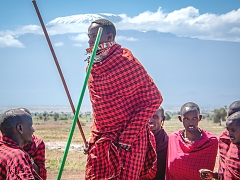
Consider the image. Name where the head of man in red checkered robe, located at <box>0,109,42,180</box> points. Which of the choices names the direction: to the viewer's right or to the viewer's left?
to the viewer's right

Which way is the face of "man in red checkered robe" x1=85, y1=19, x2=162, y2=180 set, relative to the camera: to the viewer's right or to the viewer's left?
to the viewer's left

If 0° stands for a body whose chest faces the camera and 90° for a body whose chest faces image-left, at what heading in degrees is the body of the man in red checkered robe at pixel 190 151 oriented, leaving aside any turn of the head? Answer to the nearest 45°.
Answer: approximately 0°

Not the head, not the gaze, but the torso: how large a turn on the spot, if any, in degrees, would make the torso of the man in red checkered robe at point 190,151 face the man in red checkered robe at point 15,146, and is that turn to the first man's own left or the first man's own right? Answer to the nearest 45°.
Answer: approximately 45° to the first man's own right
